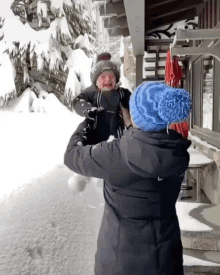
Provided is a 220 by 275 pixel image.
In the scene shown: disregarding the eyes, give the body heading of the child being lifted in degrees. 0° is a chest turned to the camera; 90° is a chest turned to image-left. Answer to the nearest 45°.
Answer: approximately 0°
